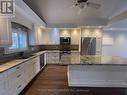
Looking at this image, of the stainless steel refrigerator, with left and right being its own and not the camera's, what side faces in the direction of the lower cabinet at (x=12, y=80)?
front

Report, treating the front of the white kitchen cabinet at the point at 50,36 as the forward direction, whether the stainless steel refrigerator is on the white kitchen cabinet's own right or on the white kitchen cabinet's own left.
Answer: on the white kitchen cabinet's own left

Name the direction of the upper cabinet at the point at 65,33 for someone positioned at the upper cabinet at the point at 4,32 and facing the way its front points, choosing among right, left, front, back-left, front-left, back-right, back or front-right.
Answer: front-left

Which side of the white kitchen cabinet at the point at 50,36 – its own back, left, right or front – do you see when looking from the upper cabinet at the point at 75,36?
left

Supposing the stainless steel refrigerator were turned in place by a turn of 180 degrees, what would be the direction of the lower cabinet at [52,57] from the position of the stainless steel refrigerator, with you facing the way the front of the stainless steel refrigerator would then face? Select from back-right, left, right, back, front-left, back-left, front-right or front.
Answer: left

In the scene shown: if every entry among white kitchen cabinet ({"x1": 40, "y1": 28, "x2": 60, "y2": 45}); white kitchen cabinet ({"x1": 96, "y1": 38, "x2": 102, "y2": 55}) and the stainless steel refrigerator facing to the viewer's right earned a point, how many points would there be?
0

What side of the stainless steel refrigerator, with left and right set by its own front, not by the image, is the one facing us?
front

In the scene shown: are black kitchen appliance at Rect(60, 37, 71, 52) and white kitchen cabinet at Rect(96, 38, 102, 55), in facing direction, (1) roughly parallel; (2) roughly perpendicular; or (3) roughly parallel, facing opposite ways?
roughly parallel

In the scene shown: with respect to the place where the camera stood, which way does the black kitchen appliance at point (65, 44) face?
facing the viewer

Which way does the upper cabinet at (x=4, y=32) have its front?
to the viewer's right

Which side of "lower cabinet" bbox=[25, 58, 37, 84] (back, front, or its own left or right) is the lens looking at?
right

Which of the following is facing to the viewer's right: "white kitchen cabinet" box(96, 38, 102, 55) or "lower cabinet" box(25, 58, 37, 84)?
the lower cabinet

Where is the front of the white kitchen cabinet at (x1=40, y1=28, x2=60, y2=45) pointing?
toward the camera

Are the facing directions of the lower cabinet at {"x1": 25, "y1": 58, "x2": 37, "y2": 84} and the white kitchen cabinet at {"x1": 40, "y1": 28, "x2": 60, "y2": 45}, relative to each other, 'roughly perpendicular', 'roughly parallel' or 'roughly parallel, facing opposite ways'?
roughly perpendicular

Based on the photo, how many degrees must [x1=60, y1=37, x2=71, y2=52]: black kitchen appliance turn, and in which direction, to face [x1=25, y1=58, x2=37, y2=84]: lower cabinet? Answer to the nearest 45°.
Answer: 0° — it already faces it

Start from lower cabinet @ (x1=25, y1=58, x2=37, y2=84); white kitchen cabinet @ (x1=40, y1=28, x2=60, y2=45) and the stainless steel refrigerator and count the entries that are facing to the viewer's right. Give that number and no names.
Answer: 1

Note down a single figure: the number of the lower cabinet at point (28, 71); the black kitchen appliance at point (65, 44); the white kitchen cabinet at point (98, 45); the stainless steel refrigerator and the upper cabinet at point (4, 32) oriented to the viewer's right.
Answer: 2

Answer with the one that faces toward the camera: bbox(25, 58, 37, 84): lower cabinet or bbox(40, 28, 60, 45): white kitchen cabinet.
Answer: the white kitchen cabinet
